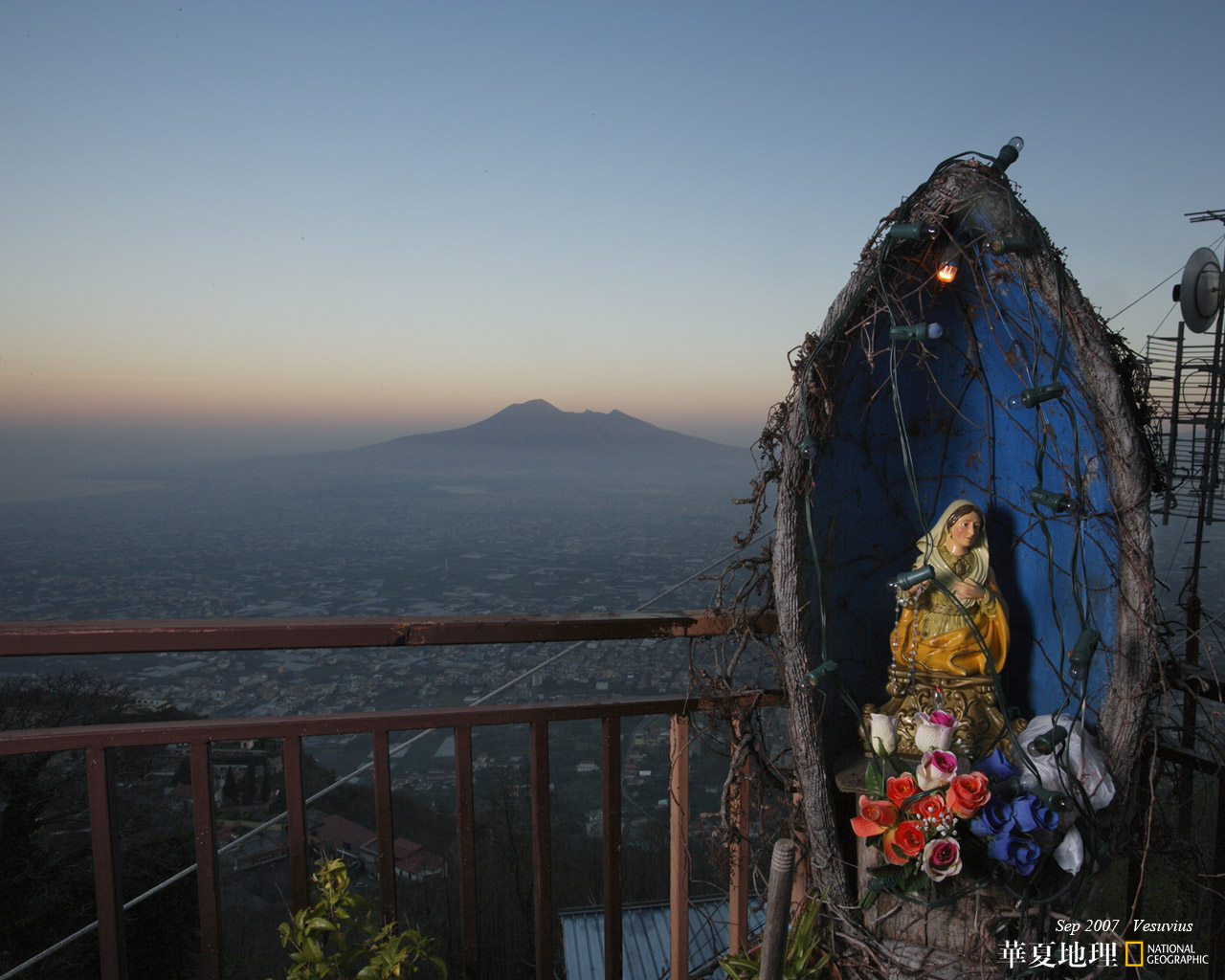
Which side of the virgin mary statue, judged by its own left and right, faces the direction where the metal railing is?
right

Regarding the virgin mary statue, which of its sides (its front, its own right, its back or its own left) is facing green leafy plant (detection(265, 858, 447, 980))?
right

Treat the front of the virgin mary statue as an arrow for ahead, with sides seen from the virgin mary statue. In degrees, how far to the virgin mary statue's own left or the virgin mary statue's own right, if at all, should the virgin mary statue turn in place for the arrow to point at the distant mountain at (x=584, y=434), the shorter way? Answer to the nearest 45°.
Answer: approximately 180°

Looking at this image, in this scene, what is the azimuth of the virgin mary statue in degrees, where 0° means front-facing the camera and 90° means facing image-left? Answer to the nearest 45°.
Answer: approximately 315°
